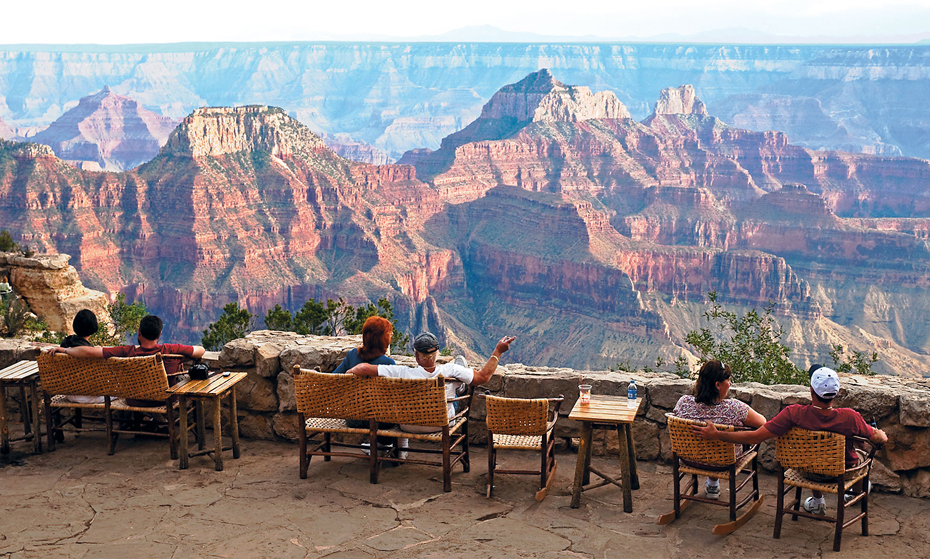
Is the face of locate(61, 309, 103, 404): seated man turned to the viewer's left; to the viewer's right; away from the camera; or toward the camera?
away from the camera

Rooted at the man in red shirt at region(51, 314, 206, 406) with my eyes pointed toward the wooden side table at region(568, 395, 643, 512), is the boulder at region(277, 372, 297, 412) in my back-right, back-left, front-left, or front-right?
front-left

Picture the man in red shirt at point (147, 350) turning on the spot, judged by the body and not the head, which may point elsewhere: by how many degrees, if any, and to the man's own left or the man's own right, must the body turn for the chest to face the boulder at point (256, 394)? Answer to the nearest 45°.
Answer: approximately 90° to the man's own right

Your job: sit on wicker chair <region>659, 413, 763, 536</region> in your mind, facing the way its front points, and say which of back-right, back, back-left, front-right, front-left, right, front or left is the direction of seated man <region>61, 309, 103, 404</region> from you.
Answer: back-left

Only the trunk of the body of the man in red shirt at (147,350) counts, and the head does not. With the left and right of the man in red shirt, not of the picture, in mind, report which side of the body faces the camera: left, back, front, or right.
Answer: back

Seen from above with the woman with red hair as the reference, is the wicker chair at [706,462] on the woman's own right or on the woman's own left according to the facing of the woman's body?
on the woman's own right

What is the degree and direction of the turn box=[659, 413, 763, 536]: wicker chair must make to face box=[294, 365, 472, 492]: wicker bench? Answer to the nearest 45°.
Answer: approximately 135° to its left

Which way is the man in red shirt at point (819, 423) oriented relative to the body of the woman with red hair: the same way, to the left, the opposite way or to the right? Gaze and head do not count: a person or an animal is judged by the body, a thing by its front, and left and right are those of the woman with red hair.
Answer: the same way

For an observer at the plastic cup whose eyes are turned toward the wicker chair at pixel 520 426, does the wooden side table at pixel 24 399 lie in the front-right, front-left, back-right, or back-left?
front-right

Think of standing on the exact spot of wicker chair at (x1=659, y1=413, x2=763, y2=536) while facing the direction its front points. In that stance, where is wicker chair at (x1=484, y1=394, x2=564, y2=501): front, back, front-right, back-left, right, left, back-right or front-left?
back-left

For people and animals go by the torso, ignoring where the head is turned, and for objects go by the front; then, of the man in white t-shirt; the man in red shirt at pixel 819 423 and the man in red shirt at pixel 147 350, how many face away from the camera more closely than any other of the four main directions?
3

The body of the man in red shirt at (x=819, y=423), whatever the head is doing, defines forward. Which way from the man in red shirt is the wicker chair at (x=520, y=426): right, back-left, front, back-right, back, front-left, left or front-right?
left

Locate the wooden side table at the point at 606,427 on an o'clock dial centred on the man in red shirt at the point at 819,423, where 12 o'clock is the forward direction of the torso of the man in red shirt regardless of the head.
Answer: The wooden side table is roughly at 9 o'clock from the man in red shirt.

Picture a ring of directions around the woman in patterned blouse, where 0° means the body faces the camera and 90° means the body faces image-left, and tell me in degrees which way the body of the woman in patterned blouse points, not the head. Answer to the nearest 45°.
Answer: approximately 225°

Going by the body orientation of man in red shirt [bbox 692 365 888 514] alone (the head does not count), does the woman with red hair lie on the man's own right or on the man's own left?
on the man's own left

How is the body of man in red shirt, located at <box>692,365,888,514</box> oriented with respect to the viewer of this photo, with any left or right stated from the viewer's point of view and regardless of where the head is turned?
facing away from the viewer

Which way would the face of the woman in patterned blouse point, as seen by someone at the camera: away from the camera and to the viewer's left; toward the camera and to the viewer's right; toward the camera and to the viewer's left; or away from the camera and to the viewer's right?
away from the camera and to the viewer's right

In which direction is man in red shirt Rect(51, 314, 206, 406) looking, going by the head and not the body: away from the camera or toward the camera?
away from the camera

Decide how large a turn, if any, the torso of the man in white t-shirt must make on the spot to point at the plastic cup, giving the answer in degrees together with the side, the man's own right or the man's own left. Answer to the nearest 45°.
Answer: approximately 90° to the man's own right

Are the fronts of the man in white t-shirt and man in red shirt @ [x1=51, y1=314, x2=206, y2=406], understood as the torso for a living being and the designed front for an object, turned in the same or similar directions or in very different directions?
same or similar directions
